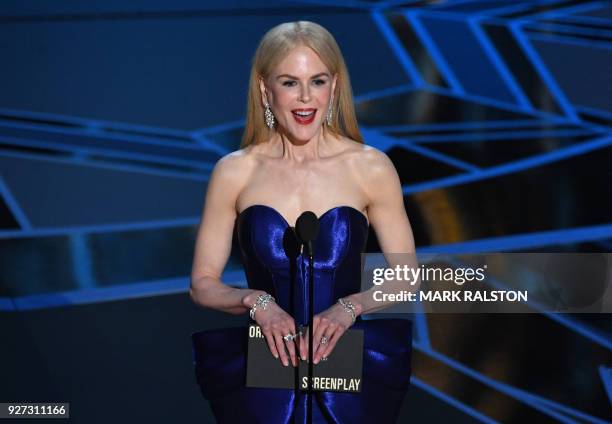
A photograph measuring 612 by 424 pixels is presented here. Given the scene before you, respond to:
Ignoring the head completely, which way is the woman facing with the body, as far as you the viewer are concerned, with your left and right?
facing the viewer
